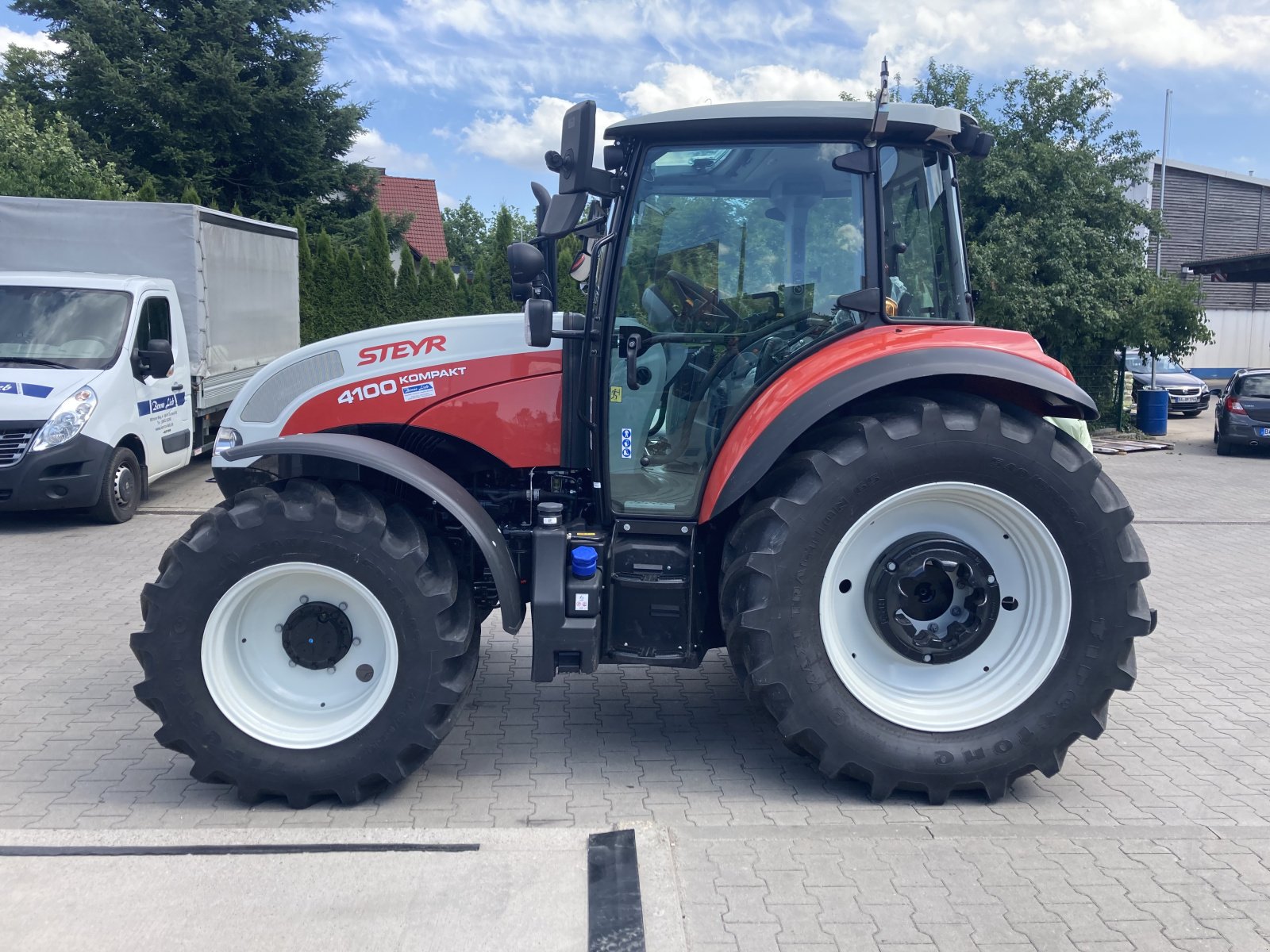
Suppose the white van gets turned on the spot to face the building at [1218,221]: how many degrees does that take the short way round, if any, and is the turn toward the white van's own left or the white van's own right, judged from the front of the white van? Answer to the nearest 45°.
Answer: approximately 180°

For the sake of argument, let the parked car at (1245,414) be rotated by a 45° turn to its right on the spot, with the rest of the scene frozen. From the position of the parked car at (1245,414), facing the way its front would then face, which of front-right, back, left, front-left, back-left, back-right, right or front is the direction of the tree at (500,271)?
back-left

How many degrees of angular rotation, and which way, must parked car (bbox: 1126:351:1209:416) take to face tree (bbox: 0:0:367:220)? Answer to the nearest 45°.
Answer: approximately 135° to its right

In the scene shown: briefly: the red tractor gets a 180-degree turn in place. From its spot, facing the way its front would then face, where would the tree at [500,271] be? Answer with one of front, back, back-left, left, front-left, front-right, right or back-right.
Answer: left

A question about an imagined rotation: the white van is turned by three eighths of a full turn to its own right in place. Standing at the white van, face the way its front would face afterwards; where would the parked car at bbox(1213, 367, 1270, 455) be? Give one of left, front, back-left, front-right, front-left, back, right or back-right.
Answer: right

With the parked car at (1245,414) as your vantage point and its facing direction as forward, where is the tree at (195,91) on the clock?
The tree is roughly at 9 o'clock from the parked car.

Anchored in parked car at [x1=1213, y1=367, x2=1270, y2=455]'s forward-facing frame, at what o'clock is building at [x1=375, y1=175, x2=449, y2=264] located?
The building is roughly at 10 o'clock from the parked car.

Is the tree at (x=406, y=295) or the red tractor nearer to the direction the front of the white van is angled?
the red tractor

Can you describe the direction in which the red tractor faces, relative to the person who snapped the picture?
facing to the left of the viewer

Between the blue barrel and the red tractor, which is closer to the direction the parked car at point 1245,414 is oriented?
the blue barrel

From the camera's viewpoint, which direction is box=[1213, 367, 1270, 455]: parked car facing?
away from the camera

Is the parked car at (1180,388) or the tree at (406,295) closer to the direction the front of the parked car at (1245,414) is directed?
the parked car

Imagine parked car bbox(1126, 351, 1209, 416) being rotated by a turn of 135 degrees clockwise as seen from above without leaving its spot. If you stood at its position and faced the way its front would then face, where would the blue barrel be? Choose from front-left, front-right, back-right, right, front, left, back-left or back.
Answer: left

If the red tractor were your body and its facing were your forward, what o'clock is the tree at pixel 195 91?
The tree is roughly at 2 o'clock from the red tractor.

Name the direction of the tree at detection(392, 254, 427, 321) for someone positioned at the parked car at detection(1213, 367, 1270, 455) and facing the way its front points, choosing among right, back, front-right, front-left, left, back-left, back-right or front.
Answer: left

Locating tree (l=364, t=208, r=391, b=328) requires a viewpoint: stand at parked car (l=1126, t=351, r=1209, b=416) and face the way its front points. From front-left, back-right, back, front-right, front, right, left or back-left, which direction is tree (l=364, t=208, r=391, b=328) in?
right

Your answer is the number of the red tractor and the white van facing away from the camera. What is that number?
0

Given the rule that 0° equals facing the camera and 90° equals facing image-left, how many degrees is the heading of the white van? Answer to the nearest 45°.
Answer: approximately 45°

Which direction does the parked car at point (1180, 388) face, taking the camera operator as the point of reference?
facing the viewer and to the right of the viewer
